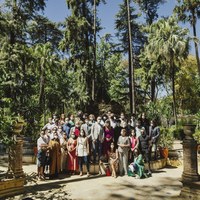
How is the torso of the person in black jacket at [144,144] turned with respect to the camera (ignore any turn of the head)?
toward the camera

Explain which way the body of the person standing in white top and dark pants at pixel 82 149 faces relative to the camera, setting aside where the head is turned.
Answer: toward the camera

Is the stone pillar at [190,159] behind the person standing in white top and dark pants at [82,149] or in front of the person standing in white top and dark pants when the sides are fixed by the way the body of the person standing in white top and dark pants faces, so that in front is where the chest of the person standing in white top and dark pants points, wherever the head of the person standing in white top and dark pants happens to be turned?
in front

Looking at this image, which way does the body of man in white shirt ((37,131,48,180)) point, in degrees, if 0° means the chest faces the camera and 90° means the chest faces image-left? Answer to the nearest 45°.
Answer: approximately 315°

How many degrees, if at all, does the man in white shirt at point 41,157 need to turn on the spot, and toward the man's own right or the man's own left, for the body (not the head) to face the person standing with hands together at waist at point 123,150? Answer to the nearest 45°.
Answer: approximately 45° to the man's own left

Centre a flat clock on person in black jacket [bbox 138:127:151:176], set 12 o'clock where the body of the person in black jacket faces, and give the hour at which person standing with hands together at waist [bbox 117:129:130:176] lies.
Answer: The person standing with hands together at waist is roughly at 2 o'clock from the person in black jacket.

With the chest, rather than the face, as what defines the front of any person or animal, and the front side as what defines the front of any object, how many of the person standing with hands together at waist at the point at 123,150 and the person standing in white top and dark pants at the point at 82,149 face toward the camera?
2

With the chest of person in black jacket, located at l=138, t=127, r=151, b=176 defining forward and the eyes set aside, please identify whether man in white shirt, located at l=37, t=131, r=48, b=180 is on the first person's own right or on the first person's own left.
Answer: on the first person's own right

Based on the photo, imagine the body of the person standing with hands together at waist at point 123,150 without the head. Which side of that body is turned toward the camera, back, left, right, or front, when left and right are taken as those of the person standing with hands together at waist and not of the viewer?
front

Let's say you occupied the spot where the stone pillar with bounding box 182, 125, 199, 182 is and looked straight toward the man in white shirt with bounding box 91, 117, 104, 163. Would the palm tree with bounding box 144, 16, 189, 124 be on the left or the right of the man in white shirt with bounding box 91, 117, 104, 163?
right

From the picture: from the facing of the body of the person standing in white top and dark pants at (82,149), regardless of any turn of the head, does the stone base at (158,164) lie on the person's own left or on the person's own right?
on the person's own left

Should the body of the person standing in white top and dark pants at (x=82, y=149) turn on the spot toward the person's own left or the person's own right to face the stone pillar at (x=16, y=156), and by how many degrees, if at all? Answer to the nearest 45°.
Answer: approximately 45° to the person's own right

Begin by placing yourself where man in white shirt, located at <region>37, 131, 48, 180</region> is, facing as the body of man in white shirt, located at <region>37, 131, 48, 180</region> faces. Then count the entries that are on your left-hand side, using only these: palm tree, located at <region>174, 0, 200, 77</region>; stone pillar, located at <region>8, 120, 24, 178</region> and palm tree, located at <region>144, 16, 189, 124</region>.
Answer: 2
